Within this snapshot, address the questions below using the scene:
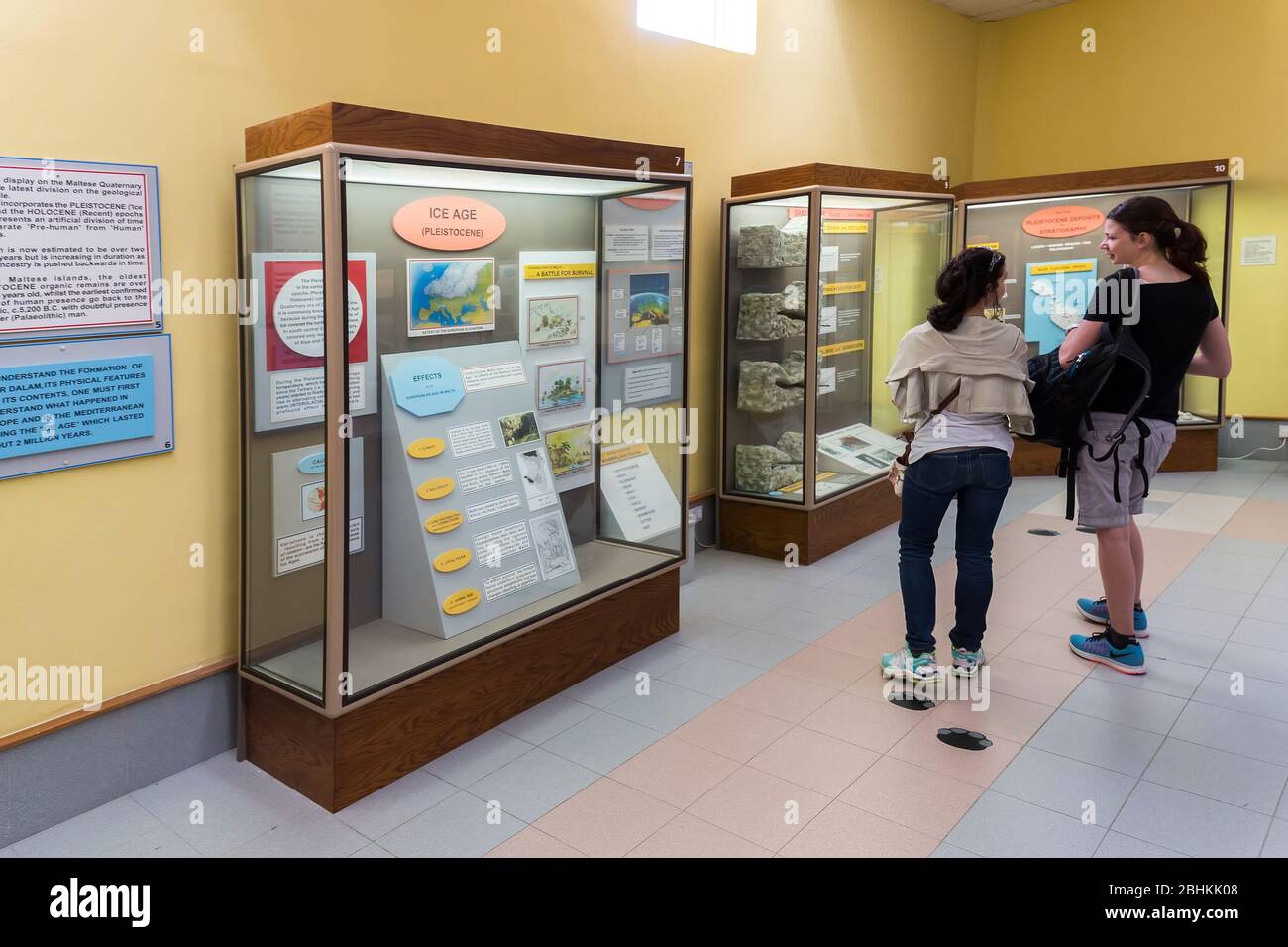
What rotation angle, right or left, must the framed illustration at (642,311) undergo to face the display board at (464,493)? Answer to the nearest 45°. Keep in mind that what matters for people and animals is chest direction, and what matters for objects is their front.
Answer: approximately 90° to its right

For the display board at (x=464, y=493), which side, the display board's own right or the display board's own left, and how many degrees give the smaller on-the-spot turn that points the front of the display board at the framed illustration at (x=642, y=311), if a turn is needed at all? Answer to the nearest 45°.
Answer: approximately 90° to the display board's own left

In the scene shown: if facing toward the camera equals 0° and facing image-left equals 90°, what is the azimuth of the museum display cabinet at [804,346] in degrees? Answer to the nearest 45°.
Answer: approximately 315°

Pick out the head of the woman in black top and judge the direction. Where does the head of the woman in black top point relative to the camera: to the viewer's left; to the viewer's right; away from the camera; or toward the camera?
to the viewer's left

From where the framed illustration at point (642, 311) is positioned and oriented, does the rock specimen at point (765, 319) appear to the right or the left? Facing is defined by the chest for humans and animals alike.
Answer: on its left

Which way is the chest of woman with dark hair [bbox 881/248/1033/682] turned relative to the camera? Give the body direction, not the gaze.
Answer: away from the camera

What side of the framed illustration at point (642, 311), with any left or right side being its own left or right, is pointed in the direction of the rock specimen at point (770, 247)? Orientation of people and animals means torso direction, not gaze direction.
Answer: left
